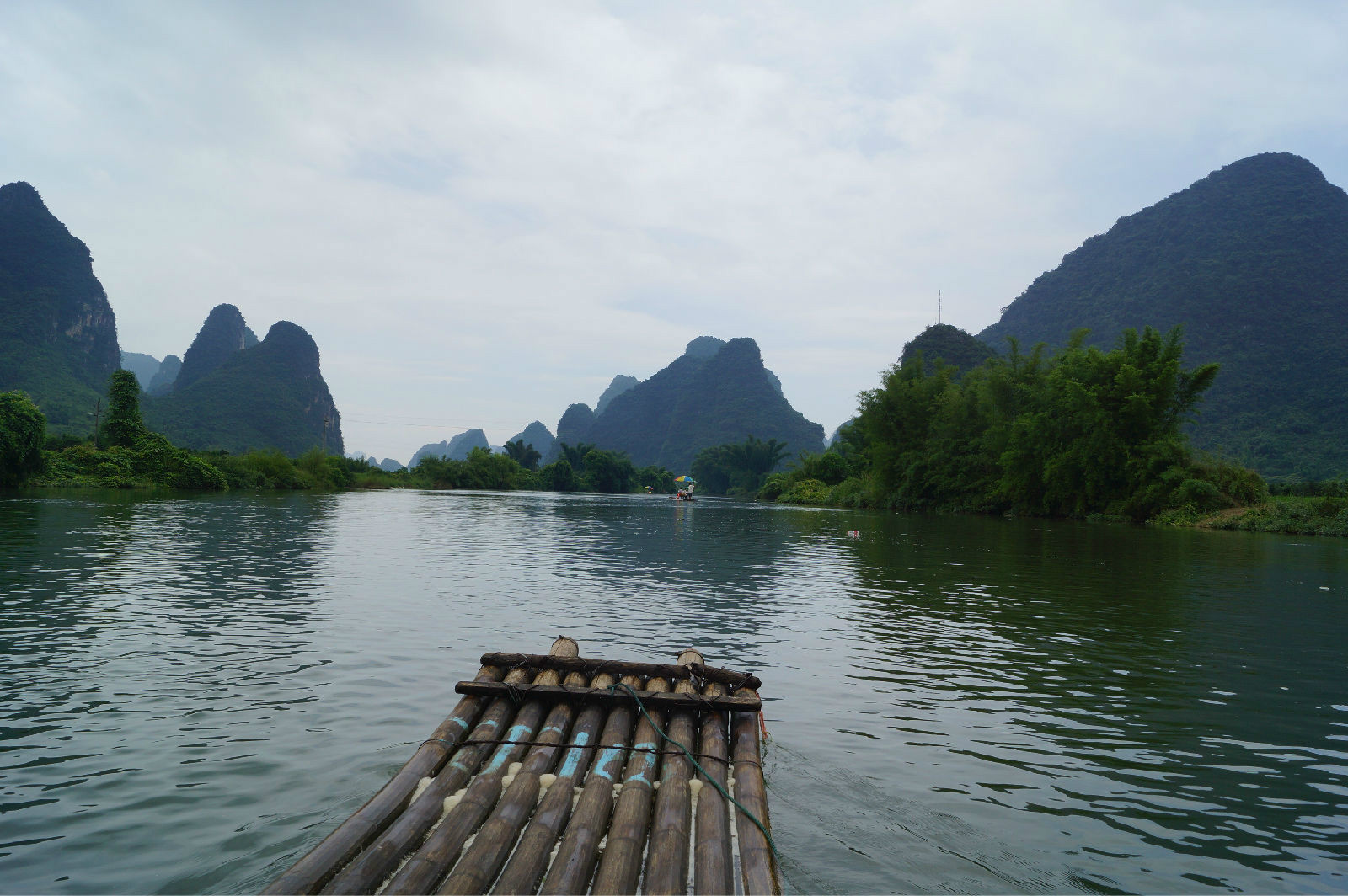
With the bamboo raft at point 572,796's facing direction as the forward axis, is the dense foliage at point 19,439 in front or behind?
in front

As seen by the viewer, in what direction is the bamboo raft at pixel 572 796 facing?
away from the camera
